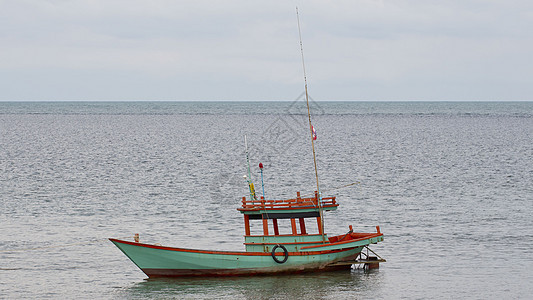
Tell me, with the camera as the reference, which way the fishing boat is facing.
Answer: facing to the left of the viewer
